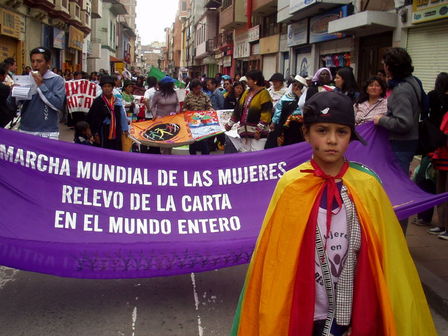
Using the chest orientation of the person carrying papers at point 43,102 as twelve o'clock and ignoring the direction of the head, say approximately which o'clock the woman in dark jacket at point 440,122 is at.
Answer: The woman in dark jacket is roughly at 8 o'clock from the person carrying papers.

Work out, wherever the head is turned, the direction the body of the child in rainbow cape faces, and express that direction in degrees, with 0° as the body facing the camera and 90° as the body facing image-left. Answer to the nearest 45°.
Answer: approximately 0°

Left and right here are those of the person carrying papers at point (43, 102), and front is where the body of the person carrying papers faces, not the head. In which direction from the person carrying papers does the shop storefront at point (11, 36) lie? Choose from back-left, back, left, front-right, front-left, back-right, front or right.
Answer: back-right

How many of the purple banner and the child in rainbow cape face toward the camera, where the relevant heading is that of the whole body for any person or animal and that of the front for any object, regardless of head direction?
2

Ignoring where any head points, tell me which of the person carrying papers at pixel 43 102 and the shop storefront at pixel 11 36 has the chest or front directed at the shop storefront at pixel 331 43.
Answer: the shop storefront at pixel 11 36

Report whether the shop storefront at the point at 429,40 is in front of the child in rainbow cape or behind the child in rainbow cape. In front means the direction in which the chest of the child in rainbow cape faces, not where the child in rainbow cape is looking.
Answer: behind

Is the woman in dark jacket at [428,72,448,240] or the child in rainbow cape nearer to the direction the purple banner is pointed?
the child in rainbow cape
